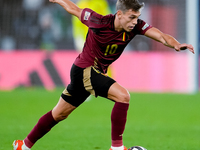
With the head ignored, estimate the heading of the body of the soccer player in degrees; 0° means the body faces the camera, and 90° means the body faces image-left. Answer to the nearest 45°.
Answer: approximately 315°
